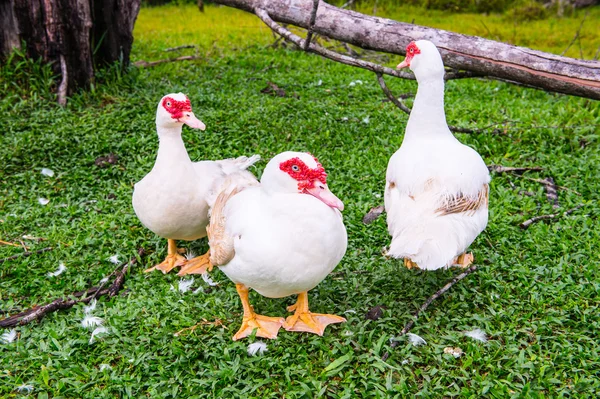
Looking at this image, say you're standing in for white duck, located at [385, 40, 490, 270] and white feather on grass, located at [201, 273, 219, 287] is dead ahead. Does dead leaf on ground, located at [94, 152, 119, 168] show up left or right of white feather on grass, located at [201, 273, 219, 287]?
right

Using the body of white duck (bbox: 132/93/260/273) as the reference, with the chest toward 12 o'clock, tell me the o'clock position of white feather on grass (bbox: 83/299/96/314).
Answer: The white feather on grass is roughly at 12 o'clock from the white duck.

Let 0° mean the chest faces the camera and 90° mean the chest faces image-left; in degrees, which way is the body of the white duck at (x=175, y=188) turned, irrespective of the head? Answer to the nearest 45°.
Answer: approximately 45°

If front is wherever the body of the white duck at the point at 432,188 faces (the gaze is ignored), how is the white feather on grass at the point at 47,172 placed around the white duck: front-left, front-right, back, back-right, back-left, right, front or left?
left

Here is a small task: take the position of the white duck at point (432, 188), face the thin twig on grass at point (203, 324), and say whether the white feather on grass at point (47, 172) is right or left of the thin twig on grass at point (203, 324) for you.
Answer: right

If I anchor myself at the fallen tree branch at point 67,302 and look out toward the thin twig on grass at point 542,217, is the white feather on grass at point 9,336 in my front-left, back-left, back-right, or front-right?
back-right

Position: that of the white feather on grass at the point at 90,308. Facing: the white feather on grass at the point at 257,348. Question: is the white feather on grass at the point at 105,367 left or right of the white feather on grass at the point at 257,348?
right

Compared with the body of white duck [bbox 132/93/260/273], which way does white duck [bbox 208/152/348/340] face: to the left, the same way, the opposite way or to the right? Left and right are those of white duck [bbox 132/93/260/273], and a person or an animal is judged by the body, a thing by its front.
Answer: to the left

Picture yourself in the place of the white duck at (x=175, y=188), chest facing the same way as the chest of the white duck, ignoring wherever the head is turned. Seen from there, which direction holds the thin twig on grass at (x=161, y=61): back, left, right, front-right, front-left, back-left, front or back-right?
back-right

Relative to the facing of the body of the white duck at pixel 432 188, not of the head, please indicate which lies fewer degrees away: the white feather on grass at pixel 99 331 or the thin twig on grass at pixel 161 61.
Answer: the thin twig on grass

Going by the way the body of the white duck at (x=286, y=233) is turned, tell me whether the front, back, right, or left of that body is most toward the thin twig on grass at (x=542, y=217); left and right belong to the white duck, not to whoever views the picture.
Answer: left

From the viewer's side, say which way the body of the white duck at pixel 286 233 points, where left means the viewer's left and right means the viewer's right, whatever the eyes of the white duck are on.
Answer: facing the viewer and to the right of the viewer

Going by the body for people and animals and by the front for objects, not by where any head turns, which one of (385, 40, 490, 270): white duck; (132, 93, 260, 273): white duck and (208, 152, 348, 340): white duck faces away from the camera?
(385, 40, 490, 270): white duck

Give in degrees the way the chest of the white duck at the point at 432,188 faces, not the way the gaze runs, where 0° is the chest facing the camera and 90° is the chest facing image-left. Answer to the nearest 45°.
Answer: approximately 180°

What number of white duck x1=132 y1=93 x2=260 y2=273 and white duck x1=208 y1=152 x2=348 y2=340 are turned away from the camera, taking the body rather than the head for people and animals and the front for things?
0
